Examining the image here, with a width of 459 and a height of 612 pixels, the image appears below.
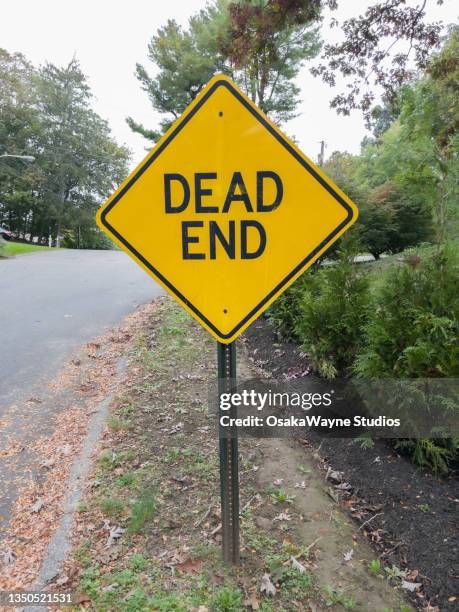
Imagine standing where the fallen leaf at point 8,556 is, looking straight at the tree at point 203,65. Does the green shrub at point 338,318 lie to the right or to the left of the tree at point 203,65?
right

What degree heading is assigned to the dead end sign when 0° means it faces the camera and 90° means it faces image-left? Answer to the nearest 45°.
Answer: approximately 0°

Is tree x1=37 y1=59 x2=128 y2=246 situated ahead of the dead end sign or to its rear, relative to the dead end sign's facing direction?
to the rear

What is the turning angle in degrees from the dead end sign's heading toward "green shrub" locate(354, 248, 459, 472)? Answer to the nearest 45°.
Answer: approximately 135° to its left

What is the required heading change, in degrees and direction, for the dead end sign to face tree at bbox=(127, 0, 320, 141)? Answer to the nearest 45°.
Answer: approximately 180°
